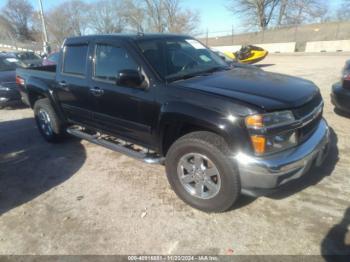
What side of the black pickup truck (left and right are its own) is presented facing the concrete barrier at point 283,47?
left

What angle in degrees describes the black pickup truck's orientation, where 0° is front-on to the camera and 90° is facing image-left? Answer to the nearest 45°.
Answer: approximately 315°

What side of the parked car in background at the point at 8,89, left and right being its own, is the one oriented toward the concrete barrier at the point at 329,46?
left

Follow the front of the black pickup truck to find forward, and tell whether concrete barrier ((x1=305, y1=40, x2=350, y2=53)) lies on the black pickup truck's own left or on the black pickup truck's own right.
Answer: on the black pickup truck's own left

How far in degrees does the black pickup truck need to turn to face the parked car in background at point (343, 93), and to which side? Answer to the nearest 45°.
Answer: approximately 90° to its left

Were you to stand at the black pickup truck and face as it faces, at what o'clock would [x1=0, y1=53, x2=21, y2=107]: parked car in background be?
The parked car in background is roughly at 6 o'clock from the black pickup truck.
